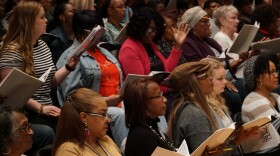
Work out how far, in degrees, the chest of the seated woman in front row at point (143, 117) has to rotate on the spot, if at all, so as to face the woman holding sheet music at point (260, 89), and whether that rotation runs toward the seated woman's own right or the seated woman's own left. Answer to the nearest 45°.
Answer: approximately 45° to the seated woman's own left

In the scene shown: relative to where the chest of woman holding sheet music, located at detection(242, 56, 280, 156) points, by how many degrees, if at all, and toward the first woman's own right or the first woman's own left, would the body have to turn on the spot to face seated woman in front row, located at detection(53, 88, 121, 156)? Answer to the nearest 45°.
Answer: approximately 135° to the first woman's own right

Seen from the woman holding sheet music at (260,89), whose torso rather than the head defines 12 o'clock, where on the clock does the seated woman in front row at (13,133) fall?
The seated woman in front row is roughly at 4 o'clock from the woman holding sheet music.

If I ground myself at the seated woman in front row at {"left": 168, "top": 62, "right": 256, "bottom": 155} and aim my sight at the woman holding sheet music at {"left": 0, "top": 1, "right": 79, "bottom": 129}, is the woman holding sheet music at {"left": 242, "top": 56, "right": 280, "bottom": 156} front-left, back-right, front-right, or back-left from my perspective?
back-right

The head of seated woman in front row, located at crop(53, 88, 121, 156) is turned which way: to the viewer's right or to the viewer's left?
to the viewer's right

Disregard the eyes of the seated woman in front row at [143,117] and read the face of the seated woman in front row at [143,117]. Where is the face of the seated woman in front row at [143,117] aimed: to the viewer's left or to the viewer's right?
to the viewer's right
